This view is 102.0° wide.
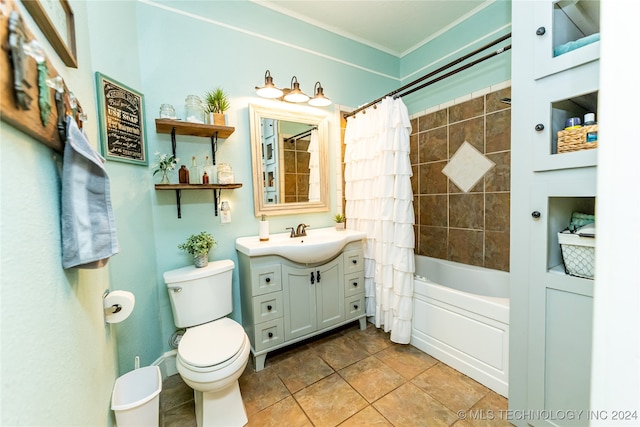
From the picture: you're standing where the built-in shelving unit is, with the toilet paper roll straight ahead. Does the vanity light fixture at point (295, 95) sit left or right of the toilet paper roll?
right

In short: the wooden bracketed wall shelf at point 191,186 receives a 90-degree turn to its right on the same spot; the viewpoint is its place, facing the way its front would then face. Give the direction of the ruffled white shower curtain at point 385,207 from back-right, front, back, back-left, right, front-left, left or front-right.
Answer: back

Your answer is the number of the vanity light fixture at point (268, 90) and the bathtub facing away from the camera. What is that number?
0

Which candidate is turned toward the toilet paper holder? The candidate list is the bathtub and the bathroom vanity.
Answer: the bathtub

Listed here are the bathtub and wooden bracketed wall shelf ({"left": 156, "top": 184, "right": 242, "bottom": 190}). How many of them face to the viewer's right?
0

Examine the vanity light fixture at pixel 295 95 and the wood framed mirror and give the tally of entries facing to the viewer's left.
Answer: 0

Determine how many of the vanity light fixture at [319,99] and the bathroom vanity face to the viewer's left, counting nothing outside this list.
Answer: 0

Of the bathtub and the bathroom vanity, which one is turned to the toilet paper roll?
the bathtub
